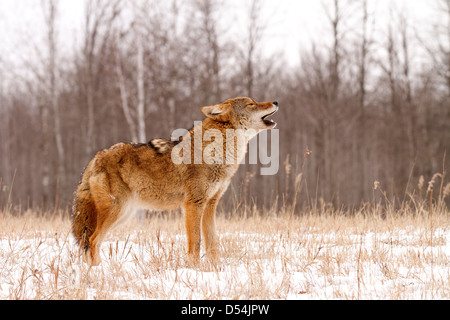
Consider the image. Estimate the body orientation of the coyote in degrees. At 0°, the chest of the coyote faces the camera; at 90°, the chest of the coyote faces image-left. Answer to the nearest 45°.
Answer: approximately 270°
